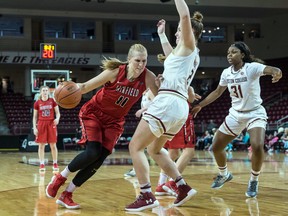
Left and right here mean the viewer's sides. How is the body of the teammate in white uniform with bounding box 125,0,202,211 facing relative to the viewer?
facing to the left of the viewer

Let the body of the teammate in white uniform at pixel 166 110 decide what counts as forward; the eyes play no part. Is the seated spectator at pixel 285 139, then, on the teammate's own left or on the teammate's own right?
on the teammate's own right

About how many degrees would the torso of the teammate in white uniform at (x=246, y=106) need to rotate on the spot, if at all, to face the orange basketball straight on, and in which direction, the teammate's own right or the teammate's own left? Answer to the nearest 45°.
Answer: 0° — they already face it

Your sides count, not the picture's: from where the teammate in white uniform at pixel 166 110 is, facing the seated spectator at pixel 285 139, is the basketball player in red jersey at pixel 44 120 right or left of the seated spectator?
left

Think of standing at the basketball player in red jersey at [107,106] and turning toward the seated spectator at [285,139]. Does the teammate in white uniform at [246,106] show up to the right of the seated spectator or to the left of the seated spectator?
right

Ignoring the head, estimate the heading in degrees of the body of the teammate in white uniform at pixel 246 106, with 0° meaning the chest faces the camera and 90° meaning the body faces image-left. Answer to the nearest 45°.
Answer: approximately 45°

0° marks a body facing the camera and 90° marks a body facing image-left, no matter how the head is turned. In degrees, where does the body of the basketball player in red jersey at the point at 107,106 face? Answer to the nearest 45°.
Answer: approximately 315°

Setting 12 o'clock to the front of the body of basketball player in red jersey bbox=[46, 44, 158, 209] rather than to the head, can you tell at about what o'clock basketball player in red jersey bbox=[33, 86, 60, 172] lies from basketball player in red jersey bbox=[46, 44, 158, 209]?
basketball player in red jersey bbox=[33, 86, 60, 172] is roughly at 7 o'clock from basketball player in red jersey bbox=[46, 44, 158, 209].

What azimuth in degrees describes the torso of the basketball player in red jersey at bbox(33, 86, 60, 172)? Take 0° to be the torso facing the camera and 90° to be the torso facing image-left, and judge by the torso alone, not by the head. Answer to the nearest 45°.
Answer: approximately 0°

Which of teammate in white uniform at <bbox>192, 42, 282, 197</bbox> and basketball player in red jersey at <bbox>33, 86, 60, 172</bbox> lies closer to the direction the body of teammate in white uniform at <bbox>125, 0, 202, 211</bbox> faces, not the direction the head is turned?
the basketball player in red jersey

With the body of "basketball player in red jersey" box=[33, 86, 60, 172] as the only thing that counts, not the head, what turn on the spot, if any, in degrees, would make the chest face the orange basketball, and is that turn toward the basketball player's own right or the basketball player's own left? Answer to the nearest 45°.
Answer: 0° — they already face it

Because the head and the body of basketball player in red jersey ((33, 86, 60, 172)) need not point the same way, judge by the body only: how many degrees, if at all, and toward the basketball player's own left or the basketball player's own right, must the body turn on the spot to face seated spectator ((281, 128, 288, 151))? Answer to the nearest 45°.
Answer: approximately 135° to the basketball player's own left
